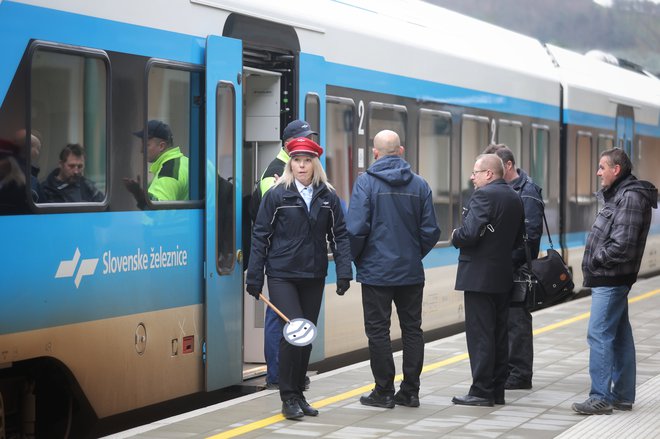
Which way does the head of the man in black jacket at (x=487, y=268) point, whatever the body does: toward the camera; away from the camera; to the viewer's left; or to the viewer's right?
to the viewer's left

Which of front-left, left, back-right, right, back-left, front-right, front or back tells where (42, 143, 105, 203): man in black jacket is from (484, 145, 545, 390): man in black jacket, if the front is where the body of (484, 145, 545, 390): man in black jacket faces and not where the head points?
front-left

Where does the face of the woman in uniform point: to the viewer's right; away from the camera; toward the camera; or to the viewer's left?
toward the camera

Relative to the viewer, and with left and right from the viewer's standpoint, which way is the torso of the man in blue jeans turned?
facing to the left of the viewer

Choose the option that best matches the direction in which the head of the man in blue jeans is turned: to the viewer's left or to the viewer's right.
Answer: to the viewer's left

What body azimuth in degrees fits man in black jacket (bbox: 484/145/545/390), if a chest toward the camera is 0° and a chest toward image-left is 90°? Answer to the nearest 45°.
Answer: approximately 90°

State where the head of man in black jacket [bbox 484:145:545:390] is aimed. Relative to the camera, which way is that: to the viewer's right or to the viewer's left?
to the viewer's left

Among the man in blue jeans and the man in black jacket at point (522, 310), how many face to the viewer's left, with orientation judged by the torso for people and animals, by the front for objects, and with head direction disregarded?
2
